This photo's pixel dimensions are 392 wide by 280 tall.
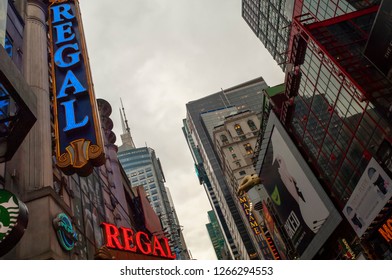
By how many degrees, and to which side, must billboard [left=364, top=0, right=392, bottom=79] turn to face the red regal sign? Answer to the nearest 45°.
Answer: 0° — it already faces it

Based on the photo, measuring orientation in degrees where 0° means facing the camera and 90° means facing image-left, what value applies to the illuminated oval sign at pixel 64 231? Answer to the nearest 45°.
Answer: approximately 315°

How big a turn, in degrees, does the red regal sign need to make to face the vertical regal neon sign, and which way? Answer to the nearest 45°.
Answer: approximately 45° to its right

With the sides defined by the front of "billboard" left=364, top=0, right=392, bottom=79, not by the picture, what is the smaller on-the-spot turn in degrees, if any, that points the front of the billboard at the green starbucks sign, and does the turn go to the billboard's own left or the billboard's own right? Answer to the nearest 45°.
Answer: approximately 45° to the billboard's own left

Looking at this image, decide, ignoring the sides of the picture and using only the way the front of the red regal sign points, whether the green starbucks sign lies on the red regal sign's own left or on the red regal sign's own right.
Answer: on the red regal sign's own right

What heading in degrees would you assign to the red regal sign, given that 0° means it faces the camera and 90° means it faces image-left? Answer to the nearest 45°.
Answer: approximately 315°

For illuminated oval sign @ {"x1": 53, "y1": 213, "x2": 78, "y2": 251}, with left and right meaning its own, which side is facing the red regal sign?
left

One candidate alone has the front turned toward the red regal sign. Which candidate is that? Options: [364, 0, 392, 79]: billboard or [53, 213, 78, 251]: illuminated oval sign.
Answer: the billboard

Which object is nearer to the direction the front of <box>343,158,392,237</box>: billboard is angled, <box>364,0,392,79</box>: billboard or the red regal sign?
the red regal sign

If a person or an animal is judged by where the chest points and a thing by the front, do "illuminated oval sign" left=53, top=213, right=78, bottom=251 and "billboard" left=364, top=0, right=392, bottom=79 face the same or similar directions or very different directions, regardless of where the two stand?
very different directions

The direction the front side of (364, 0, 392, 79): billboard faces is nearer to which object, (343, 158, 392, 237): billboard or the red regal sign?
the red regal sign
